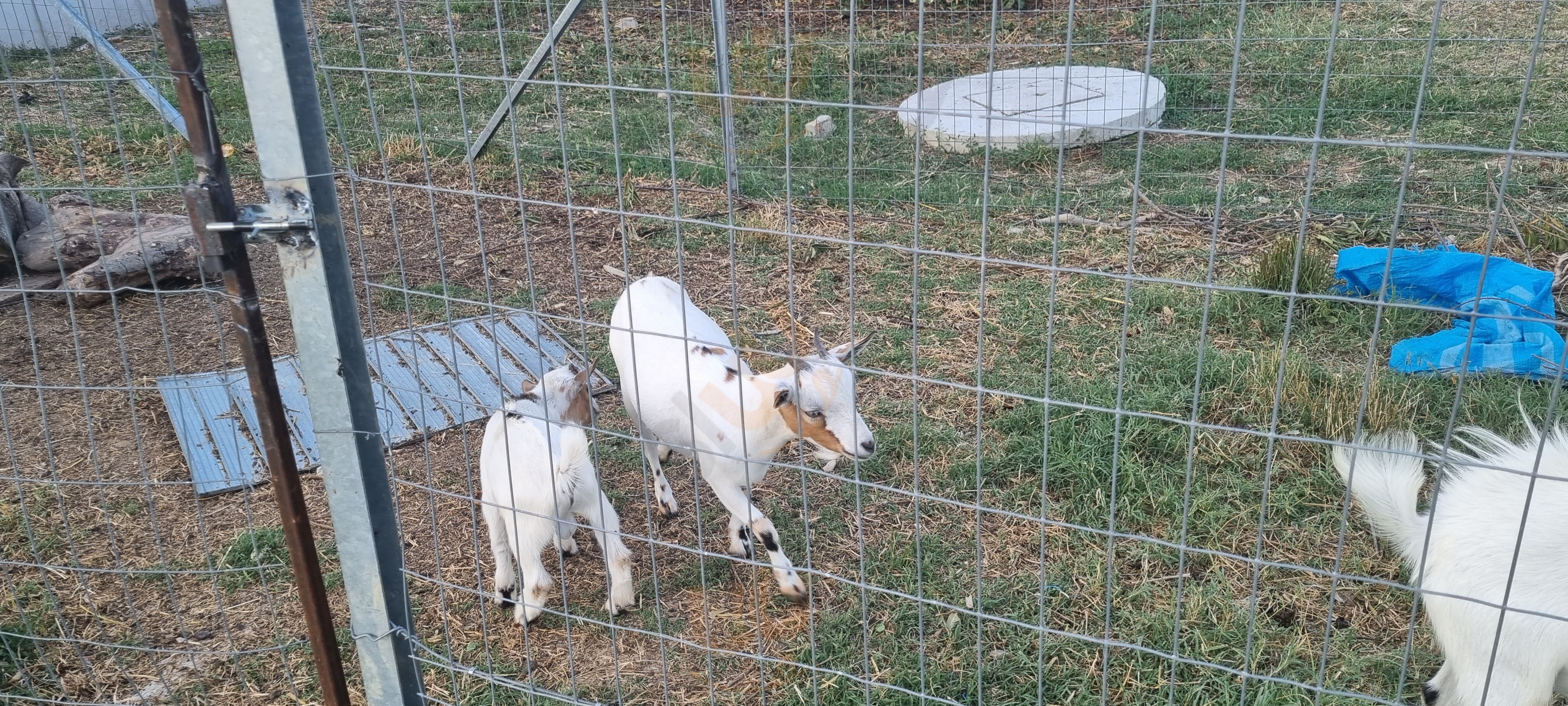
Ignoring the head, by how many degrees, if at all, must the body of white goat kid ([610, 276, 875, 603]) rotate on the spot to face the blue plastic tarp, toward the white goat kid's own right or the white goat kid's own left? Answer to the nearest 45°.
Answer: approximately 45° to the white goat kid's own left

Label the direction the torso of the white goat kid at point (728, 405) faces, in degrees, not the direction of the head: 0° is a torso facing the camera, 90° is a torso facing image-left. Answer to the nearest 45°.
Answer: approximately 315°

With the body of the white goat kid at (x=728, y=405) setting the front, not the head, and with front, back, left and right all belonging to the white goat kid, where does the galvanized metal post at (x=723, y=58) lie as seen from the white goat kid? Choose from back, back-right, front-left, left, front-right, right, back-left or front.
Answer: back-left

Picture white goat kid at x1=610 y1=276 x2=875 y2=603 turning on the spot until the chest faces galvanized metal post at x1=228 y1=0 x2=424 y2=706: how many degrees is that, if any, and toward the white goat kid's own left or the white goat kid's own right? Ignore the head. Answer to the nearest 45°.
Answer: approximately 90° to the white goat kid's own right

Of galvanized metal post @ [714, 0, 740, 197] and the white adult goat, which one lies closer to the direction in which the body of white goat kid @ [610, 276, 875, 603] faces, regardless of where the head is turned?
the white adult goat

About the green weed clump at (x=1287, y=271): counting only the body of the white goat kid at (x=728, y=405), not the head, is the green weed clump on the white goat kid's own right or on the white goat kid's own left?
on the white goat kid's own left

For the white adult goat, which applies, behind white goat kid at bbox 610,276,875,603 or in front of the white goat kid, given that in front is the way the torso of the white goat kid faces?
in front

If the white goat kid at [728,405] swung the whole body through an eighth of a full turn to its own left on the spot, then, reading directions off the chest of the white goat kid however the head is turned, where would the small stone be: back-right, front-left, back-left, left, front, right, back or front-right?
left

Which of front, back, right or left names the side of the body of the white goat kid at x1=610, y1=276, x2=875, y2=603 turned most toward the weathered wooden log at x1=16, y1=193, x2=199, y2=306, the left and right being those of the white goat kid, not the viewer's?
back

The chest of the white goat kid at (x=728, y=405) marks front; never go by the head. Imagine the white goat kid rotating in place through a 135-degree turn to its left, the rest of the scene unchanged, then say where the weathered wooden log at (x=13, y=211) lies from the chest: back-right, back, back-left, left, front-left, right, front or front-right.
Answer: front-left
